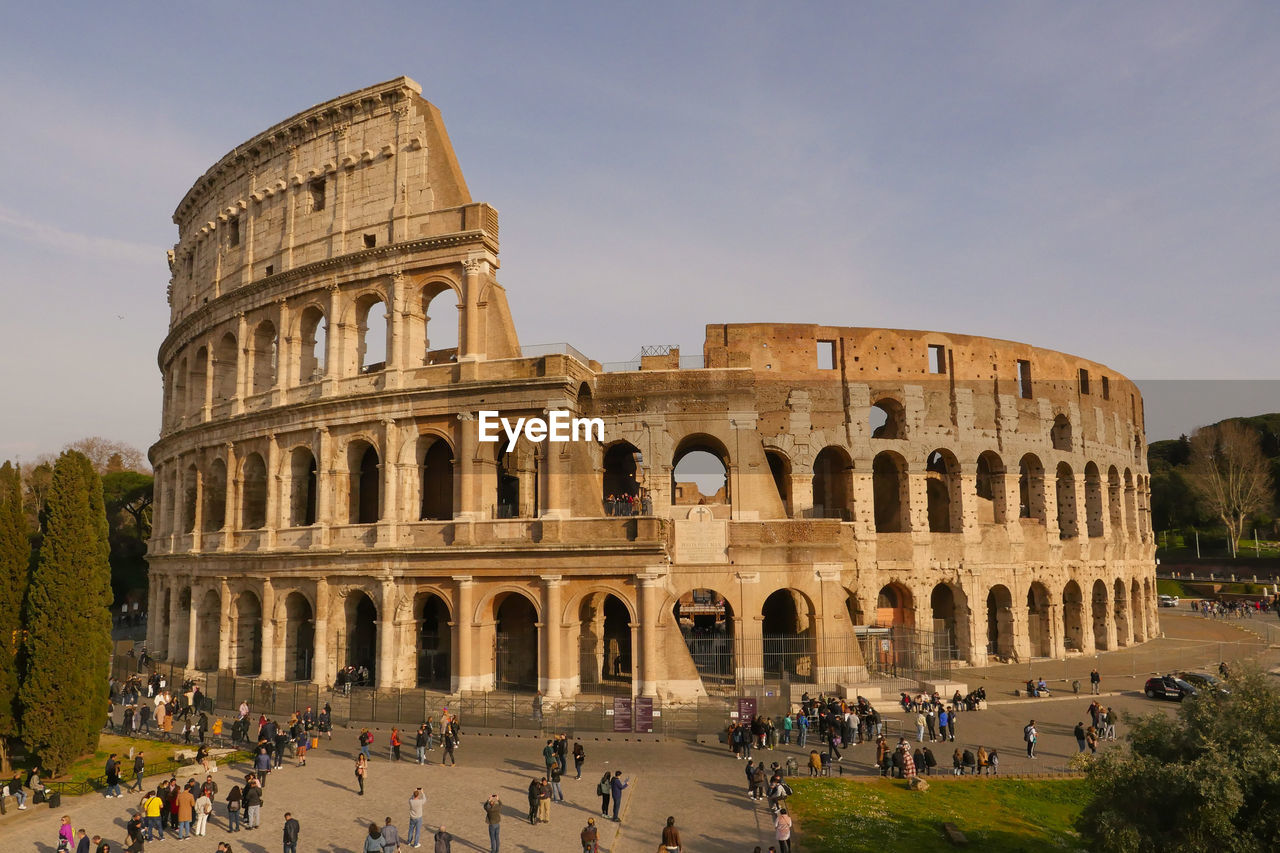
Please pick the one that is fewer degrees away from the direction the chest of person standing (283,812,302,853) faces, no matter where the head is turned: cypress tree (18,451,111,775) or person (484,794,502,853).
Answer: the cypress tree

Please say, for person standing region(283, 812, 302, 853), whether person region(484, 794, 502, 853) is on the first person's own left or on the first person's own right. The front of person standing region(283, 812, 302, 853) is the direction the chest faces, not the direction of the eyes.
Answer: on the first person's own right

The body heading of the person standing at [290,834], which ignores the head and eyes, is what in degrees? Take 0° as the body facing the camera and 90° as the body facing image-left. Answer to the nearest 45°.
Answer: approximately 180°

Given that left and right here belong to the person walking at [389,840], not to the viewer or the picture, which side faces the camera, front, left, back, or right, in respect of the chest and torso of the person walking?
back

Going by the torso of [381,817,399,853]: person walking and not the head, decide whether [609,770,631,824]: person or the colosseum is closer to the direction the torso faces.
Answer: the colosseum

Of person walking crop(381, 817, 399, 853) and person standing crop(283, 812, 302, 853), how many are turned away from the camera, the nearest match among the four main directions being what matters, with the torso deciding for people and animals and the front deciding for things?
2

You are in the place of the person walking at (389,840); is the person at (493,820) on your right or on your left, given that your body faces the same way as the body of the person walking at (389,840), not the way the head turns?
on your right

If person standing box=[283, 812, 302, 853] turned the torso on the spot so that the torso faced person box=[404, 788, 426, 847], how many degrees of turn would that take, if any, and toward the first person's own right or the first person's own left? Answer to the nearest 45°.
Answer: approximately 90° to the first person's own right

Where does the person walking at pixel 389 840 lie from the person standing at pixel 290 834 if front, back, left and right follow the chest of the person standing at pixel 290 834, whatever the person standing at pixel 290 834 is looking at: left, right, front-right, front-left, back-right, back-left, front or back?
back-right

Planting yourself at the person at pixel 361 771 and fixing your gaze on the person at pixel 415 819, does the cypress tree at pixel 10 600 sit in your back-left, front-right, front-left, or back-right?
back-right
